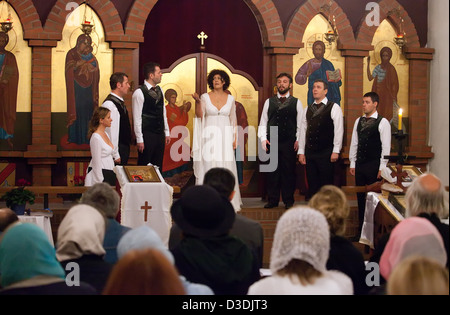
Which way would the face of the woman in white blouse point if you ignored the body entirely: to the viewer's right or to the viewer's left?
to the viewer's right

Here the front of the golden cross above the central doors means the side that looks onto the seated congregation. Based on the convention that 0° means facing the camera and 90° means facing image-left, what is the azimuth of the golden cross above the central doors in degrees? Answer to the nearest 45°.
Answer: approximately 0°

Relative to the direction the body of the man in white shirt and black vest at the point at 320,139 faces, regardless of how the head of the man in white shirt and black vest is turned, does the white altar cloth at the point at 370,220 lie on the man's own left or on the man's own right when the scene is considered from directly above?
on the man's own left

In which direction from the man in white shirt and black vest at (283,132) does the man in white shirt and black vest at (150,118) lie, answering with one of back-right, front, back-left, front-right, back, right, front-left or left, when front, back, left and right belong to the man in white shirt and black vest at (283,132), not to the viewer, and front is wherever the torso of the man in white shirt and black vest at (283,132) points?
right

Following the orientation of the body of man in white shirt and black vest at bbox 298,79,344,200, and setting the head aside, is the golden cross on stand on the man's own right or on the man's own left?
on the man's own right

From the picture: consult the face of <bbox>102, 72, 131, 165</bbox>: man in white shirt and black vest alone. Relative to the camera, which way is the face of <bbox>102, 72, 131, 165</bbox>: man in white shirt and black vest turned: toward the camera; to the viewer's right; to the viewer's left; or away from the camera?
to the viewer's right

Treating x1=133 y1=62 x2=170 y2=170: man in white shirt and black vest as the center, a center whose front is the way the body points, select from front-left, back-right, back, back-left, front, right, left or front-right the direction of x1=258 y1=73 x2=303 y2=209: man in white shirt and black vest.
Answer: front-left

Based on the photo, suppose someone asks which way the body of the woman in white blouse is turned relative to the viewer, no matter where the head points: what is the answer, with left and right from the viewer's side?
facing to the right of the viewer
